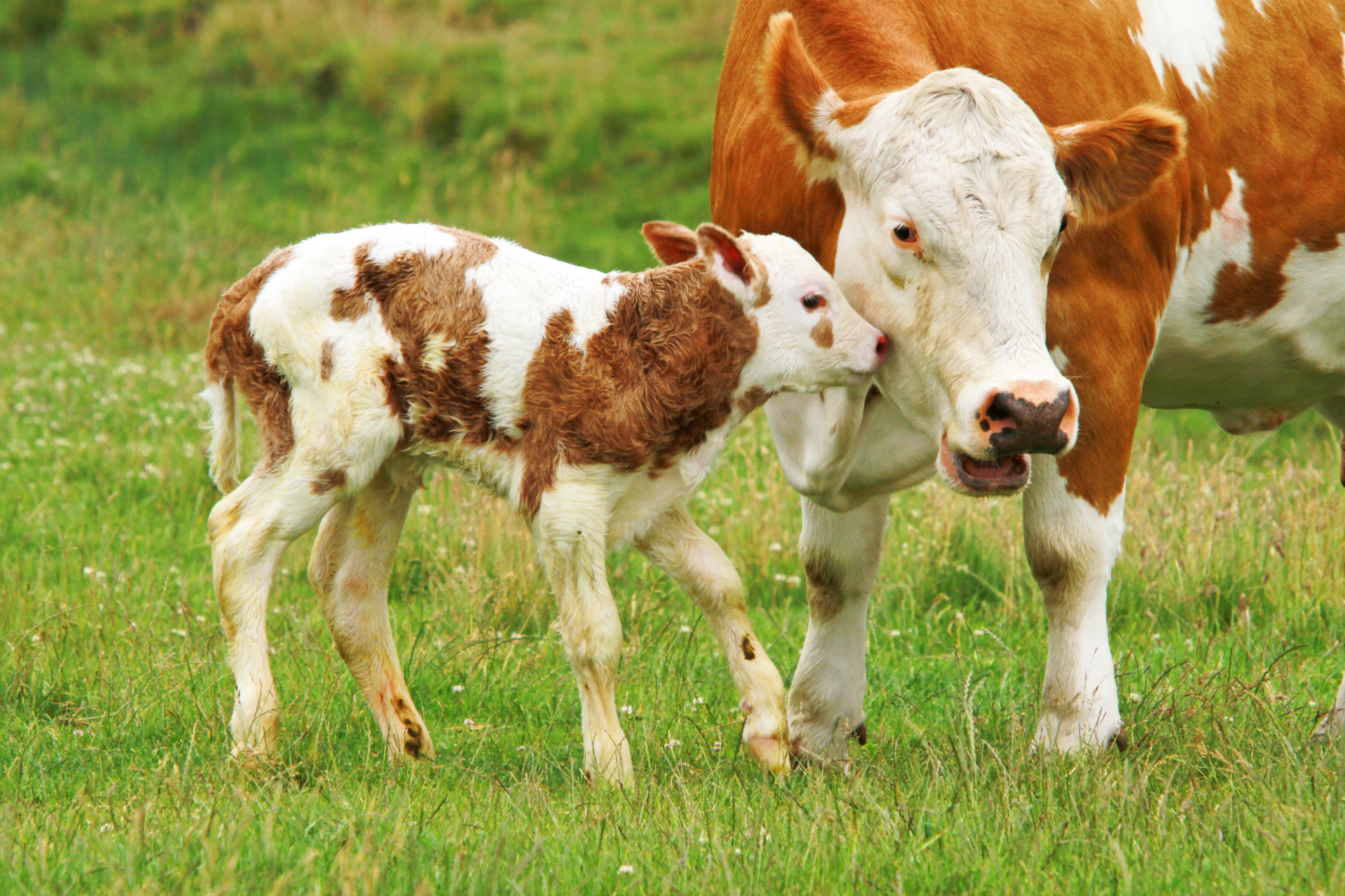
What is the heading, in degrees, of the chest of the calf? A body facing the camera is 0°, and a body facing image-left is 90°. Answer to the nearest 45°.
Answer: approximately 270°

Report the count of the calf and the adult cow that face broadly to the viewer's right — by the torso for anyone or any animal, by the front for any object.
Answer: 1

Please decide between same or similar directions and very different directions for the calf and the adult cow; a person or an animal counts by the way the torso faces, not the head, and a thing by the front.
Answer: very different directions

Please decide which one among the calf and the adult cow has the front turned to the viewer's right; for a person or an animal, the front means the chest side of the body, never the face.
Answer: the calf

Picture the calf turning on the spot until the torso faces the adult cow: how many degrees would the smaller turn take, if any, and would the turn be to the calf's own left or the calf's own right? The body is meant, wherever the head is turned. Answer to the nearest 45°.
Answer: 0° — it already faces it

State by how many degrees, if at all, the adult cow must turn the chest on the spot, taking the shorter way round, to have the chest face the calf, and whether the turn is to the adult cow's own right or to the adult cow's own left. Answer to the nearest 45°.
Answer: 0° — it already faces it
